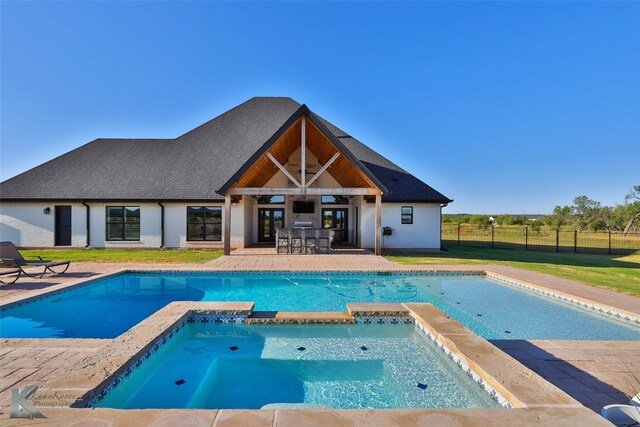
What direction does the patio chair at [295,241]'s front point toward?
away from the camera

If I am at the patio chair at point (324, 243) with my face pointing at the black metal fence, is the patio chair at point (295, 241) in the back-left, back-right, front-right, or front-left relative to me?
back-left

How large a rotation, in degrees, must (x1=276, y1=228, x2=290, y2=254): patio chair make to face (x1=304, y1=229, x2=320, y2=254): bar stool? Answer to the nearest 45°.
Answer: approximately 90° to its right

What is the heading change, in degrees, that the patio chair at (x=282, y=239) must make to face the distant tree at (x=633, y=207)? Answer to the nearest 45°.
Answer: approximately 45° to its right

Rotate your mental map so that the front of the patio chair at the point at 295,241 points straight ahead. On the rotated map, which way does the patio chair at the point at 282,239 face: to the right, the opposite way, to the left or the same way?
the same way

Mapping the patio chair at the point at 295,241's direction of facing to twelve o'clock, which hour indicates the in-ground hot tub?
The in-ground hot tub is roughly at 6 o'clock from the patio chair.

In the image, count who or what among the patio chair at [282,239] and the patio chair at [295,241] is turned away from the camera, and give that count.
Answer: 2

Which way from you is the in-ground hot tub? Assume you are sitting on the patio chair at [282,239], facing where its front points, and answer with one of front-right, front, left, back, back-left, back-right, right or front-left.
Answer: back

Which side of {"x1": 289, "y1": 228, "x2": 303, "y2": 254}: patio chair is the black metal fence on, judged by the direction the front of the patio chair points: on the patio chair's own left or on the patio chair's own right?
on the patio chair's own right

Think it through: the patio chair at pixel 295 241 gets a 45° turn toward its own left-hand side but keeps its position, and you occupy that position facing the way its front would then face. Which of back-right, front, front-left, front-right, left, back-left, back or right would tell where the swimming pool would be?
back-left

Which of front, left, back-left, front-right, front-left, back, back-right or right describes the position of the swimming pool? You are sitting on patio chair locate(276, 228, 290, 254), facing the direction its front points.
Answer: back

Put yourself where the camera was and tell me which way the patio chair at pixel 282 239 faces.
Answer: facing away from the viewer

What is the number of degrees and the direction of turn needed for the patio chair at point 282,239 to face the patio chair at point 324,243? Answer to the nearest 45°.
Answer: approximately 90° to its right

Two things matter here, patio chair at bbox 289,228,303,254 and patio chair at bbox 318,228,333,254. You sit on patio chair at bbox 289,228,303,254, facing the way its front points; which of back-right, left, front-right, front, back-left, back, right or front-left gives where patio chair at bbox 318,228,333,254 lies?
right
